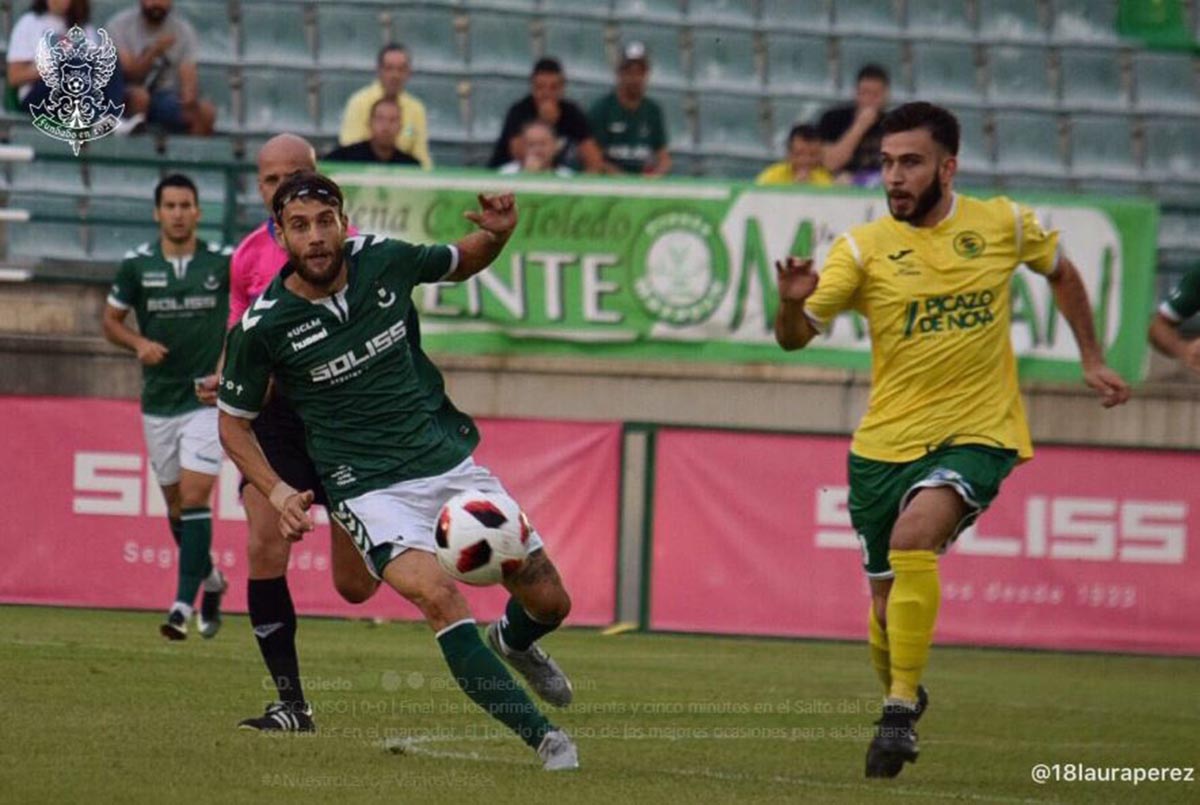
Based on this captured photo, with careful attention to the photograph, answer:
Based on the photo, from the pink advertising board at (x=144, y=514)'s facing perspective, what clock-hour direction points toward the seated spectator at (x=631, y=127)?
The seated spectator is roughly at 8 o'clock from the pink advertising board.

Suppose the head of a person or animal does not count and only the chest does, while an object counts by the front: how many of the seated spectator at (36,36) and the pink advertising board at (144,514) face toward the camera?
2

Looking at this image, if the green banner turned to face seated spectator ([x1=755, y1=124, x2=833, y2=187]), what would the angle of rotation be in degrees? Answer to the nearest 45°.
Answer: approximately 135° to its left

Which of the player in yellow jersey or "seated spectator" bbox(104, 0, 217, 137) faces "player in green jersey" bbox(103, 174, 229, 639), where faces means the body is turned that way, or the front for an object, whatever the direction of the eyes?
the seated spectator
